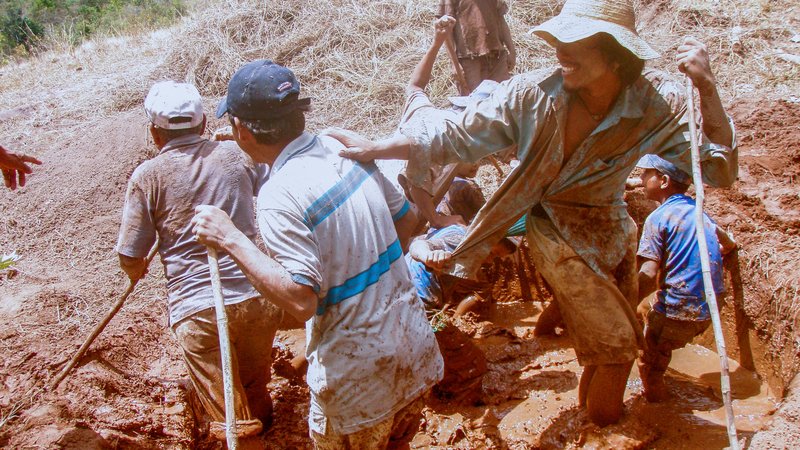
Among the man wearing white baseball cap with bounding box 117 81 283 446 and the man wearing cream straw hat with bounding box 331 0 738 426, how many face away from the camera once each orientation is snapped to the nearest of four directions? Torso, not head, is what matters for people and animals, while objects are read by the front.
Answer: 1

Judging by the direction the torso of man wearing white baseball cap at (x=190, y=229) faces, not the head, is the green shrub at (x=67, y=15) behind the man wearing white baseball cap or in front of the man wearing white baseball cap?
in front

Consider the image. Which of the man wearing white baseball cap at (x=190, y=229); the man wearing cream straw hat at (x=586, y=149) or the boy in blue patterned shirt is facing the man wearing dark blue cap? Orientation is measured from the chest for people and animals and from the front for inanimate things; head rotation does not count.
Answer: the man wearing cream straw hat at (x=586, y=149)

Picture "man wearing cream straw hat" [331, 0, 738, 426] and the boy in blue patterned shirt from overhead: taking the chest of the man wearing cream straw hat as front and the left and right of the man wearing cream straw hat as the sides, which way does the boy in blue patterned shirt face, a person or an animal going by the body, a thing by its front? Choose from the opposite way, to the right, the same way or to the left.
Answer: to the right

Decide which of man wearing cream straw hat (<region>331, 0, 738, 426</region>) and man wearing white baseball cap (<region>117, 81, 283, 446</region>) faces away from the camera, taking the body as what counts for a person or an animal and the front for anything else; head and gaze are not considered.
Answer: man wearing white baseball cap (<region>117, 81, 283, 446</region>)

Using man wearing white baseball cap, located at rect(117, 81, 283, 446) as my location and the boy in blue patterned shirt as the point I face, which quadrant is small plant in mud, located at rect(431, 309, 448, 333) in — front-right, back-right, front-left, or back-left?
front-left

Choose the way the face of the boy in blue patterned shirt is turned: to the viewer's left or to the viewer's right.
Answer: to the viewer's left

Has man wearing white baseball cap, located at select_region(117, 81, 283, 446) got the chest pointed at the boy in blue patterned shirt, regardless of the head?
no

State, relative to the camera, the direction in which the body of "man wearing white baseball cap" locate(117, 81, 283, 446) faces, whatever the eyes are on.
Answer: away from the camera

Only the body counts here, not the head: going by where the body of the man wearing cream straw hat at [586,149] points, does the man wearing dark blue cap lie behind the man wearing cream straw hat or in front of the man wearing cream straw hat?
in front

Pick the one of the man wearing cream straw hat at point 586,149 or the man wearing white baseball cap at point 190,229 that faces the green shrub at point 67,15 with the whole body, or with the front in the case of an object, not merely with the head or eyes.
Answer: the man wearing white baseball cap at point 190,229
